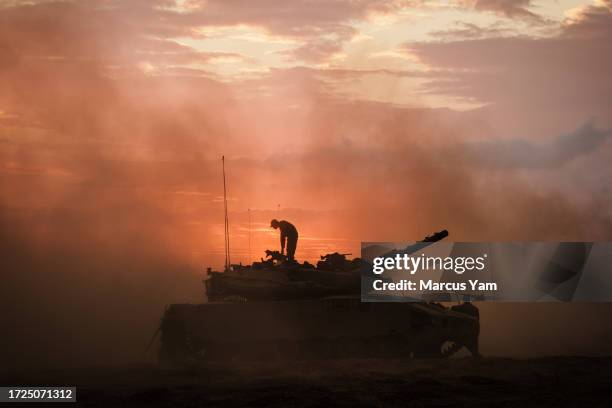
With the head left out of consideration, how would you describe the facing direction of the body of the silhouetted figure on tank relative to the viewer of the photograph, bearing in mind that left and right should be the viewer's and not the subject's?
facing to the left of the viewer
